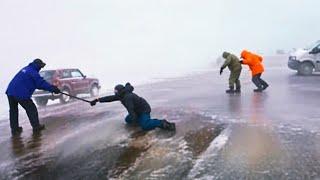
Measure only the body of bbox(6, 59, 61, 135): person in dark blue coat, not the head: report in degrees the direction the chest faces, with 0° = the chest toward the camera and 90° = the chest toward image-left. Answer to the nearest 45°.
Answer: approximately 270°

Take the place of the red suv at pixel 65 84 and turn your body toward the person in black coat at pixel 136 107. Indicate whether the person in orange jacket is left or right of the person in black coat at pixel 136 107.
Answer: left

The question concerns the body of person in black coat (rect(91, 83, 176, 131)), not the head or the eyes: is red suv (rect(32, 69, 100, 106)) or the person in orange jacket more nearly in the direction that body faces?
the red suv

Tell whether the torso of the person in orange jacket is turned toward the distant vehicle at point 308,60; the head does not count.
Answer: no

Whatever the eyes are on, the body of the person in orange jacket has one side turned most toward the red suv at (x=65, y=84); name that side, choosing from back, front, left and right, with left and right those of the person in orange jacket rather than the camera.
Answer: front

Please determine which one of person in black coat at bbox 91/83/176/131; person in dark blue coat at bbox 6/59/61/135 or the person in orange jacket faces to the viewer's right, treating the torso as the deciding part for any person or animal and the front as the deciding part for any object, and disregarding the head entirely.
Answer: person in dark blue coat at bbox 6/59/61/135

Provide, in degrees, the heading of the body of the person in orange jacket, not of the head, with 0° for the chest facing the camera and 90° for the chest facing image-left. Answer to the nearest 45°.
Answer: approximately 90°

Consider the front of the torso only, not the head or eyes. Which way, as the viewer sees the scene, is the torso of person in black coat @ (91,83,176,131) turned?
to the viewer's left

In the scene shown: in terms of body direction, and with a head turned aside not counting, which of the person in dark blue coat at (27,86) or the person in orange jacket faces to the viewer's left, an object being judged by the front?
the person in orange jacket

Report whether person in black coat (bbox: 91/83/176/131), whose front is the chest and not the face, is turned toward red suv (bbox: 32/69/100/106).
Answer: no

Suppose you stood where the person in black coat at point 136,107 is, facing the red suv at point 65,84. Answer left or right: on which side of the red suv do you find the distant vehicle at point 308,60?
right

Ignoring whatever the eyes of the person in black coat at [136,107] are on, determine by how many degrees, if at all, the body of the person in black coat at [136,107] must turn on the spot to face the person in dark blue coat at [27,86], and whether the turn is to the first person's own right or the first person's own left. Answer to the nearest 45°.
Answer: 0° — they already face them
